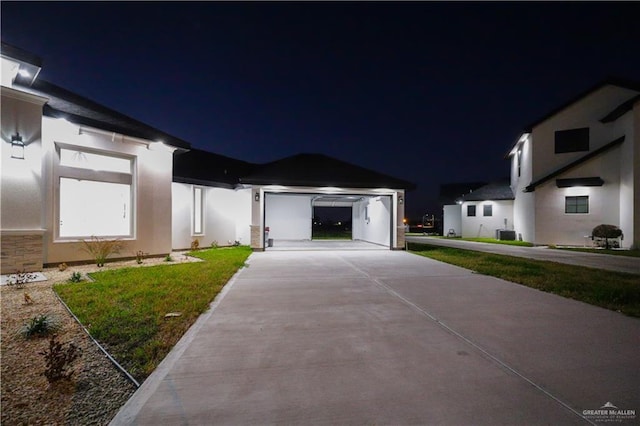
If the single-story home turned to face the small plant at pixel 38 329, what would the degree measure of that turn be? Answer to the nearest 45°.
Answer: approximately 45° to its right

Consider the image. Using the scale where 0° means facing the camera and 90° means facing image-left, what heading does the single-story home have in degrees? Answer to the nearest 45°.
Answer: approximately 315°

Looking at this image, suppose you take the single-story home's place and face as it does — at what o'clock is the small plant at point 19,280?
The small plant is roughly at 2 o'clock from the single-story home.

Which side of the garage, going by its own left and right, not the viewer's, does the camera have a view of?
front

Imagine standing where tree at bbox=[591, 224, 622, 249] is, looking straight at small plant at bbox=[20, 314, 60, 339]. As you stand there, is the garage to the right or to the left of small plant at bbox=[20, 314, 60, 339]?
right
